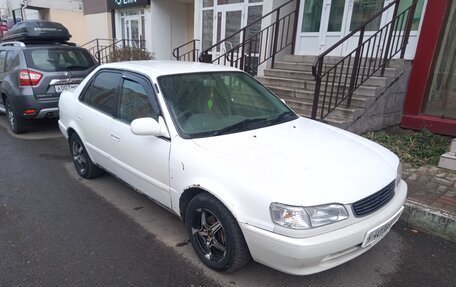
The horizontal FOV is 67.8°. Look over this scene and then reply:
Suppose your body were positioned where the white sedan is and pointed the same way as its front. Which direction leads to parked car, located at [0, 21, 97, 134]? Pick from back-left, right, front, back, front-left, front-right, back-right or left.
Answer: back

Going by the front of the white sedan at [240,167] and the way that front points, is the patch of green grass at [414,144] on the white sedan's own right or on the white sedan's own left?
on the white sedan's own left

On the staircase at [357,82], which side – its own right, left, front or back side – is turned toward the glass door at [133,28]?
right

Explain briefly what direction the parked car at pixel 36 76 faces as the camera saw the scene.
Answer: facing away from the viewer and to the left of the viewer

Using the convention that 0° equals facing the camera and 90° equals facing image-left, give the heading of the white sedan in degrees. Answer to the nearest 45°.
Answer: approximately 315°

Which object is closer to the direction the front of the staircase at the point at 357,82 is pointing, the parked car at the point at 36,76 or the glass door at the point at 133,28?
the parked car

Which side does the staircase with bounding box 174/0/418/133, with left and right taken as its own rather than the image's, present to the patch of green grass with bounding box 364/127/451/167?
left

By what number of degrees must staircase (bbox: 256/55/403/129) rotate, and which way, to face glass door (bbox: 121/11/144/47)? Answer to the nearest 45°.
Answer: approximately 90° to its right

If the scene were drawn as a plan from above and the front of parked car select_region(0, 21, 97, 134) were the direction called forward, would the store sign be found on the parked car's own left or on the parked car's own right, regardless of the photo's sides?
on the parked car's own right

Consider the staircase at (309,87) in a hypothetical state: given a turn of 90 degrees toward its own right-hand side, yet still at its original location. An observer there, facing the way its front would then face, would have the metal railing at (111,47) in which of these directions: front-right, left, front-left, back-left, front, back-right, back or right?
front

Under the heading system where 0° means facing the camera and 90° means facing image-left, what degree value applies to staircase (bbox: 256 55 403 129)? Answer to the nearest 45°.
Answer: approximately 45°

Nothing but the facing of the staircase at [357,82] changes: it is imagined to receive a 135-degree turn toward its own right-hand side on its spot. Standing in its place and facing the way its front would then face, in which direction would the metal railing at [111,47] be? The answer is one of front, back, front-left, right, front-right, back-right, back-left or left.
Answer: front-left

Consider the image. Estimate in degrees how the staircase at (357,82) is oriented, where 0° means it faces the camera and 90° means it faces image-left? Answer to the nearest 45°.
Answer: approximately 45°

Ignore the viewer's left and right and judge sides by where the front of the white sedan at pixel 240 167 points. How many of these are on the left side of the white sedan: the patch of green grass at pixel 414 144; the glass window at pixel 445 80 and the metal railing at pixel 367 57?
3
